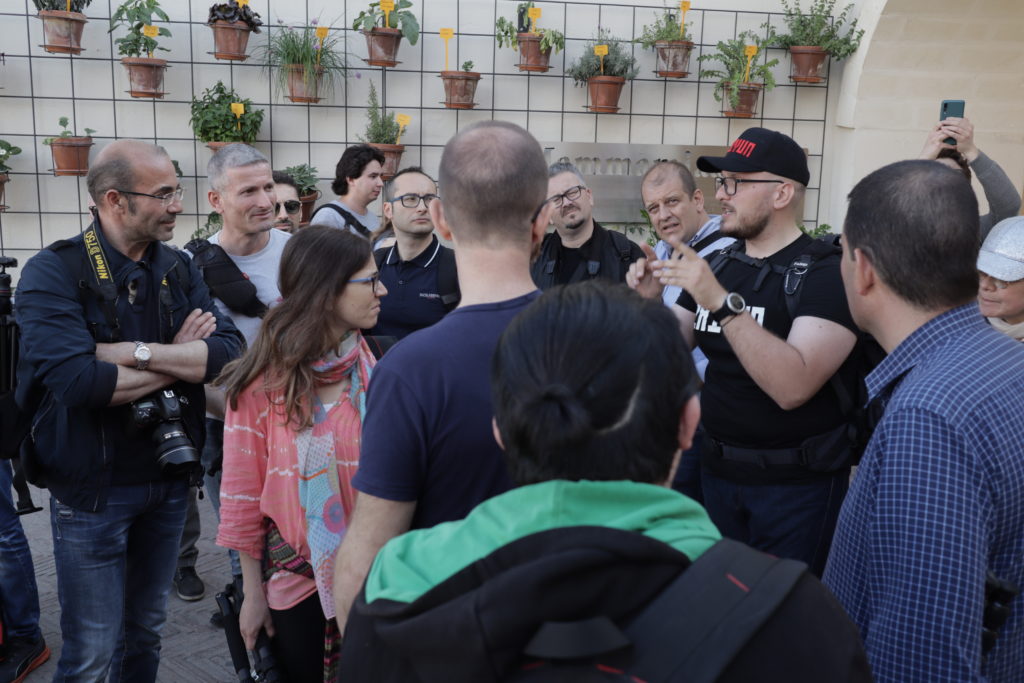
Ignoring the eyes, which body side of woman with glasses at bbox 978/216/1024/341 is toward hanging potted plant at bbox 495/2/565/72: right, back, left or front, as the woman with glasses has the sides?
right

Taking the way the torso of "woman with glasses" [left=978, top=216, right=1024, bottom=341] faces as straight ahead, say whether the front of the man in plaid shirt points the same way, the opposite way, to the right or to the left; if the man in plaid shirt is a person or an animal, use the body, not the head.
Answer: to the right

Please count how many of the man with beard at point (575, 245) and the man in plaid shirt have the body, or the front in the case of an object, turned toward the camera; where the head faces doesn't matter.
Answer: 1

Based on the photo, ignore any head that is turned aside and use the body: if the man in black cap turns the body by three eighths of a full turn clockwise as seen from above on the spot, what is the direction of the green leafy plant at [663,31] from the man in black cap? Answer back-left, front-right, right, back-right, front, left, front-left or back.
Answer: front

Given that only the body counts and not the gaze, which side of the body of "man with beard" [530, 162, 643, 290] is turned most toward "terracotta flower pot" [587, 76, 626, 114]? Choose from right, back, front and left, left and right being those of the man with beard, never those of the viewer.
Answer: back

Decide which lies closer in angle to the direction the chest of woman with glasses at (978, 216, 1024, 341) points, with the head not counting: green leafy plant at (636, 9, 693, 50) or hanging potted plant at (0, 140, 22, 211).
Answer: the hanging potted plant

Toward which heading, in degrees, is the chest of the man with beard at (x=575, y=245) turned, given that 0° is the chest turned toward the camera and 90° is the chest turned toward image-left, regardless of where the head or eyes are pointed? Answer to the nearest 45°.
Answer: approximately 0°

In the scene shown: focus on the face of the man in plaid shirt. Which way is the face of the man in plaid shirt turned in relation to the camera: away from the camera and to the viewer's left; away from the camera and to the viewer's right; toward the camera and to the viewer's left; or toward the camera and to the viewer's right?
away from the camera and to the viewer's left

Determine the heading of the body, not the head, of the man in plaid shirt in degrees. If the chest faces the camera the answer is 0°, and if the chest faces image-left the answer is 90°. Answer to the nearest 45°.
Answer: approximately 135°

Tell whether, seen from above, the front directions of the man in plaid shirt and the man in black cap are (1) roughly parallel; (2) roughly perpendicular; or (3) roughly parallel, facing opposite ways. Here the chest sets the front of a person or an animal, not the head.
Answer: roughly perpendicular

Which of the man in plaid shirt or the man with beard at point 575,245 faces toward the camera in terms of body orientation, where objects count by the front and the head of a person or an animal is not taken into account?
the man with beard

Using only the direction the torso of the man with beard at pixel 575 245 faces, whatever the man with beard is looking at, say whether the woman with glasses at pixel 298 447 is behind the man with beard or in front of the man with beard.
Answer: in front

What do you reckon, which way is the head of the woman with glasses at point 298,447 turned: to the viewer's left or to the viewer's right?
to the viewer's right
